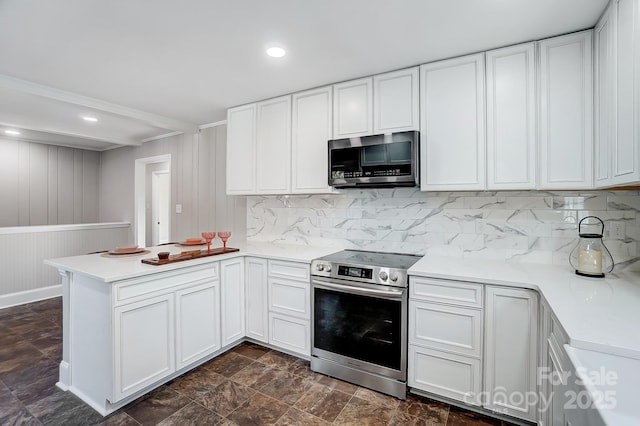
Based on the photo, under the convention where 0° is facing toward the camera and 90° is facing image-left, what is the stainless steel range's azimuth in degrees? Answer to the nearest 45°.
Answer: approximately 45°

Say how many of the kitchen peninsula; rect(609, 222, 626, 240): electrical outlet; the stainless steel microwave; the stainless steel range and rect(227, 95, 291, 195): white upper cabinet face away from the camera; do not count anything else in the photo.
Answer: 0

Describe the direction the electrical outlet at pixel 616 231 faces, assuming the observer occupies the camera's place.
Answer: facing the viewer

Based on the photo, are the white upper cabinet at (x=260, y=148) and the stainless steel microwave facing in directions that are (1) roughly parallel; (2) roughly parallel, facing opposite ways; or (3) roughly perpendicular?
roughly parallel

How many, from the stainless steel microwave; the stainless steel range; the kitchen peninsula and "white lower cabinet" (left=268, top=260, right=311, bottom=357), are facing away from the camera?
0

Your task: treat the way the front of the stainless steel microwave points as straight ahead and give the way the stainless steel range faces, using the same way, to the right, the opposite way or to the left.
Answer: the same way

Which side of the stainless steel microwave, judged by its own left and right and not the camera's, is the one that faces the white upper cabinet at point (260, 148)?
right

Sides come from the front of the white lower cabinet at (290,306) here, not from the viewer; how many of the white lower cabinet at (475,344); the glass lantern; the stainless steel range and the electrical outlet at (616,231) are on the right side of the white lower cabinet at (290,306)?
0

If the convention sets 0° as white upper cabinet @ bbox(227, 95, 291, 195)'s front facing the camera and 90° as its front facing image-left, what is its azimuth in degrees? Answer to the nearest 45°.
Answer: approximately 45°

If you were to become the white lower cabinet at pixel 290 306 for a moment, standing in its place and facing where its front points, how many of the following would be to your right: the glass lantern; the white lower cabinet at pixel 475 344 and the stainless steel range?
0

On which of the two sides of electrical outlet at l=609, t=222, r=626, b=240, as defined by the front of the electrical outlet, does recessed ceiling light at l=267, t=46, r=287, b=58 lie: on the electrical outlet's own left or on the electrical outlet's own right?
on the electrical outlet's own right

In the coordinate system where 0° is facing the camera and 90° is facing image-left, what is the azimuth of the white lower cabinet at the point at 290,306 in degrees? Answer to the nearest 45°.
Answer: approximately 45°

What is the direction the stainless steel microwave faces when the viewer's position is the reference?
facing the viewer and to the left of the viewer

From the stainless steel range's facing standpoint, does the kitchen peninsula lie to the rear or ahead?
ahead

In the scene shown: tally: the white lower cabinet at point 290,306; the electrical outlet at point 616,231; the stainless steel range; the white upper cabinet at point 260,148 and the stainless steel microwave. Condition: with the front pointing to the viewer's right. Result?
0

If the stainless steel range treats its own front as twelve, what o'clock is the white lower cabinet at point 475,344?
The white lower cabinet is roughly at 8 o'clock from the stainless steel range.
